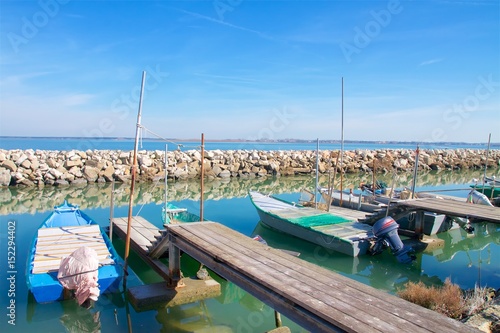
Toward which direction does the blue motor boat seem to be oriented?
away from the camera

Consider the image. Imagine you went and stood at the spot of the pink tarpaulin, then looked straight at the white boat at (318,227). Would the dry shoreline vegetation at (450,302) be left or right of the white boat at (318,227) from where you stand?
right

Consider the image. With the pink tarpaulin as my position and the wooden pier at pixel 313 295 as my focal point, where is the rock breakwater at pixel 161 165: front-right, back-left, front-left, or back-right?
back-left

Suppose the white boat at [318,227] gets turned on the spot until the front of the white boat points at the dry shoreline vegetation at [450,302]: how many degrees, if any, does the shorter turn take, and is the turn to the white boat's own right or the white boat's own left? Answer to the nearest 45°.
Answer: approximately 135° to the white boat's own left

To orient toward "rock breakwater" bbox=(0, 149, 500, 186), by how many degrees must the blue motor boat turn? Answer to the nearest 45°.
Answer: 0° — it already faces it

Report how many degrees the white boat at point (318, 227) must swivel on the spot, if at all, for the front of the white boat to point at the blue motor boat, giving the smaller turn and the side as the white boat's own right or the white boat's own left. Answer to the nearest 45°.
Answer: approximately 90° to the white boat's own left

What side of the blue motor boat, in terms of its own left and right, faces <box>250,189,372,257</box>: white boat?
right

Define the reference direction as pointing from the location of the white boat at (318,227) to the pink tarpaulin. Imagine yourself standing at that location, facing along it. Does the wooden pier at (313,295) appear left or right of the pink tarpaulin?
left

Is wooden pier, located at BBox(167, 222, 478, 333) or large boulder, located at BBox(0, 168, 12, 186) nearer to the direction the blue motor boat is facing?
the large boulder

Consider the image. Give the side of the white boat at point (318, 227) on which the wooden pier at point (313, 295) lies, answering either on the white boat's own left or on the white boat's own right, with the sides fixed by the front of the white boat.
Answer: on the white boat's own left

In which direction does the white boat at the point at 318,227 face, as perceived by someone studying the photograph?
facing away from the viewer and to the left of the viewer

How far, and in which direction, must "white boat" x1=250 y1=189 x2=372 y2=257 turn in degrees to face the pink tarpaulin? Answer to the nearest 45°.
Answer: approximately 90° to its left
